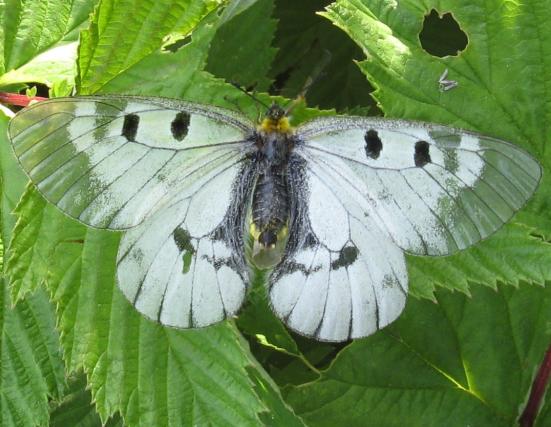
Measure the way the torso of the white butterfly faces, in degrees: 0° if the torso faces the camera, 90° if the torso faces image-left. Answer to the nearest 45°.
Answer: approximately 180°

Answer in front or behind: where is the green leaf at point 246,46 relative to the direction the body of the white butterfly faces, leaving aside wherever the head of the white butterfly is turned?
in front

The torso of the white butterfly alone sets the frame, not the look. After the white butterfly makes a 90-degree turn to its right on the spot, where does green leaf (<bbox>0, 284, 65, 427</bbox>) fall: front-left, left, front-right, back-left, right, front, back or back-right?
back

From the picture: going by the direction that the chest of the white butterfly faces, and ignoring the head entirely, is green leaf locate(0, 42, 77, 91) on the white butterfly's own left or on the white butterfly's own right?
on the white butterfly's own left
